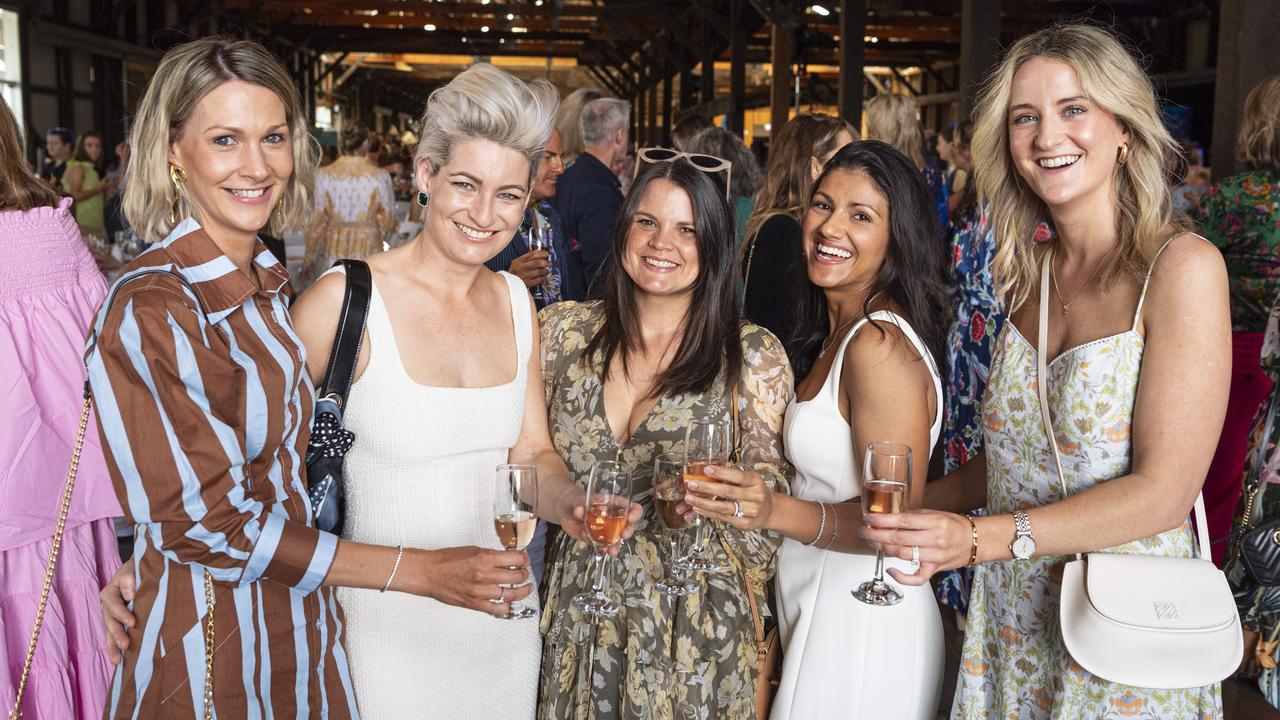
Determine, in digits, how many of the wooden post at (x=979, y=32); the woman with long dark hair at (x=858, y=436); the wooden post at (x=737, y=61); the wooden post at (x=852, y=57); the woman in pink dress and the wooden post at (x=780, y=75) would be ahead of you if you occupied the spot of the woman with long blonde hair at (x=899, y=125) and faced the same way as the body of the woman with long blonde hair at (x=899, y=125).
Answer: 4

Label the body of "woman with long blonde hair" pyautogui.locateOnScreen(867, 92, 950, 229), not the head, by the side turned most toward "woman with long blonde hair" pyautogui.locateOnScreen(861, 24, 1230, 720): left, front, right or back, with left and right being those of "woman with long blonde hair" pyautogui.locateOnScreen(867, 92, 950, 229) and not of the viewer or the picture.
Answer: back

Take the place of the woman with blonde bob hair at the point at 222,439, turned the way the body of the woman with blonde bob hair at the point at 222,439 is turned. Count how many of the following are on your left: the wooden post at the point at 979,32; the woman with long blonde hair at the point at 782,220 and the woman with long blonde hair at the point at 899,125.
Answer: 3

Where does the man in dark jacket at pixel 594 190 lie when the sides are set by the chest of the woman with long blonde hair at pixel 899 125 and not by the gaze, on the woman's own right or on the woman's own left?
on the woman's own left

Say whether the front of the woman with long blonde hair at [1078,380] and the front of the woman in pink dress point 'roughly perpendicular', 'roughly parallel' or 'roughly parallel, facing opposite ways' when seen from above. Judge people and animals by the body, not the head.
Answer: roughly perpendicular

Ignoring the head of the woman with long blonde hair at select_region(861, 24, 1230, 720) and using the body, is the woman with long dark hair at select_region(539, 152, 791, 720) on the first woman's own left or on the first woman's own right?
on the first woman's own right

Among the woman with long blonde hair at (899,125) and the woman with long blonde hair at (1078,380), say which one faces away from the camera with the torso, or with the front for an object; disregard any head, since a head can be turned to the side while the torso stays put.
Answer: the woman with long blonde hair at (899,125)

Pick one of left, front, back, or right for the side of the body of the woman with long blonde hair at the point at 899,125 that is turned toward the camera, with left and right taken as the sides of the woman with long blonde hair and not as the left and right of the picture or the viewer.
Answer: back

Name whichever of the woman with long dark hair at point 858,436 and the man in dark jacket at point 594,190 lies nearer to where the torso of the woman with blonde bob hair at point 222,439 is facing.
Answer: the woman with long dark hair
